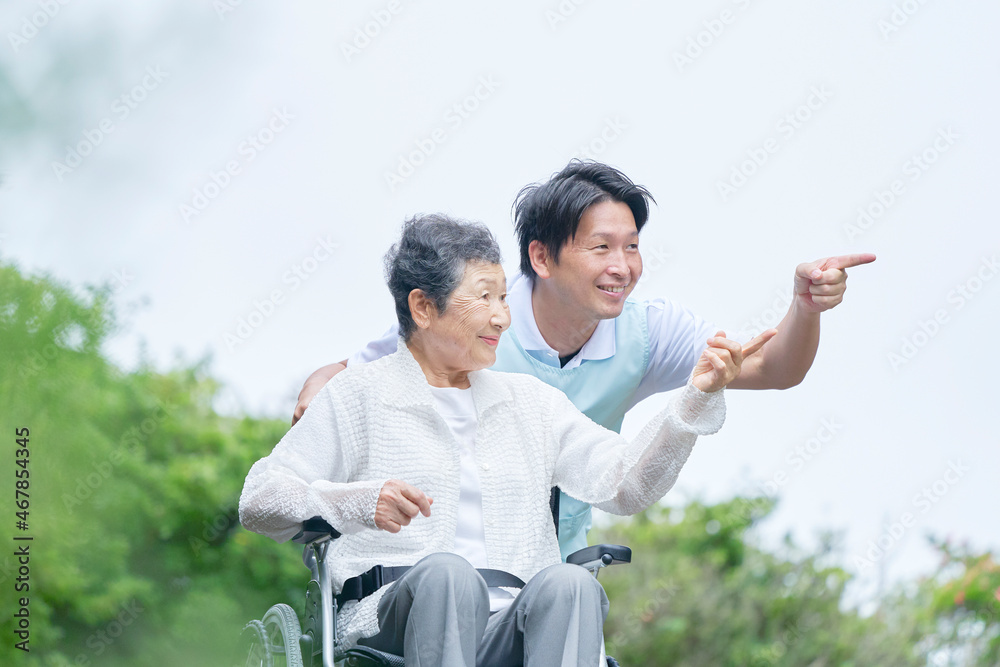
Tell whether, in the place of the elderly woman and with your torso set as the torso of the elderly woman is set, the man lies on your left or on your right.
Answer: on your left

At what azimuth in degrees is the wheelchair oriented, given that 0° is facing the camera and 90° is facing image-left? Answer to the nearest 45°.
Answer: approximately 315°

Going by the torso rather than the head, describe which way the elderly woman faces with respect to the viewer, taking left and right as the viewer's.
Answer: facing the viewer and to the right of the viewer
